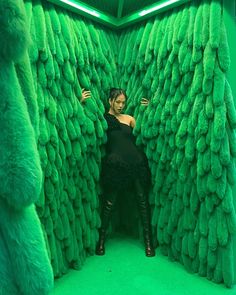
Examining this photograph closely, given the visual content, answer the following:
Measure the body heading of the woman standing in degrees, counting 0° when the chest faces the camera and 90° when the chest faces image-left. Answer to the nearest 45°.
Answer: approximately 0°
